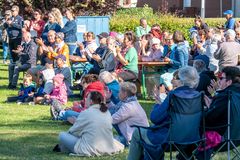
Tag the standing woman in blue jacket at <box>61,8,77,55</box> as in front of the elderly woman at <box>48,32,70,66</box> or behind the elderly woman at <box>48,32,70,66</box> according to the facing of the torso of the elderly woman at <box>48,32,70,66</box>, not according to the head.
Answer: behind

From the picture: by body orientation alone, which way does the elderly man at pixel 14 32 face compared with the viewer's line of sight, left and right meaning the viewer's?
facing the viewer and to the left of the viewer

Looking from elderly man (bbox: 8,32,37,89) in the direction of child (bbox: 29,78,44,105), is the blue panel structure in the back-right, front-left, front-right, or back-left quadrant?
back-left

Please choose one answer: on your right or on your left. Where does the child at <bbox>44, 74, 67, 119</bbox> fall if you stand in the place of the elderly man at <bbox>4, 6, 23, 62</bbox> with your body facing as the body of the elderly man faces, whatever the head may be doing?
on your left

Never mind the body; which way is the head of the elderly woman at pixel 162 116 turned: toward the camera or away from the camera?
away from the camera

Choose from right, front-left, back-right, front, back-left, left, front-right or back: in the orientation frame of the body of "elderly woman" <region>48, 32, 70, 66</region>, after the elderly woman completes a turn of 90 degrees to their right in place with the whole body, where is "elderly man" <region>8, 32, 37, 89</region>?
front

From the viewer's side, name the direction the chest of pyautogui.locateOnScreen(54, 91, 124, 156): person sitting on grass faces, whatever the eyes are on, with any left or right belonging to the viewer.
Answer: facing away from the viewer and to the left of the viewer

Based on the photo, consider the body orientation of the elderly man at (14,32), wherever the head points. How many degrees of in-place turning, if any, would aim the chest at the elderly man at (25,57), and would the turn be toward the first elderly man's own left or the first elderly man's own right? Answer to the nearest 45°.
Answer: approximately 45° to the first elderly man's own left

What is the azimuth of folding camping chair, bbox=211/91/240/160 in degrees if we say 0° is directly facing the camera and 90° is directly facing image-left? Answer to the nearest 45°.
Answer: approximately 135°
